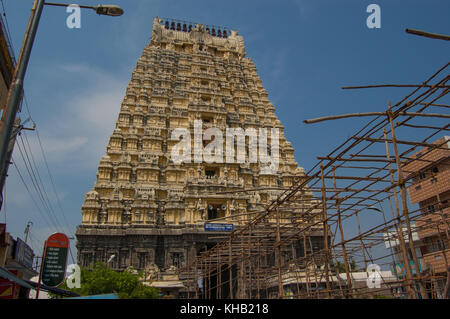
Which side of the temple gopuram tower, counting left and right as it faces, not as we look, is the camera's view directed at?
front

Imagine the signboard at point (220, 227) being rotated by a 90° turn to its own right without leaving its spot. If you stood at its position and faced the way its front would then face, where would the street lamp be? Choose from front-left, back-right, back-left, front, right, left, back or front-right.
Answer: left

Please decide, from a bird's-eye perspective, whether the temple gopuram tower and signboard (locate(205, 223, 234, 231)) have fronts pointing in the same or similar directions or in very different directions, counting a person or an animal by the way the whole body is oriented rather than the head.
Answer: same or similar directions

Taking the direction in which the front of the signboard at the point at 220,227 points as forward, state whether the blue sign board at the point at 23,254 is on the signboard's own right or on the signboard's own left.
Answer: on the signboard's own right

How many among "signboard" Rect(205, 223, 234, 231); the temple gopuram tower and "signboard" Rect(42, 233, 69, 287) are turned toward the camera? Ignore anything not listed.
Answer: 3

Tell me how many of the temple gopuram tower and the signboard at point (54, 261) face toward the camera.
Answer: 2

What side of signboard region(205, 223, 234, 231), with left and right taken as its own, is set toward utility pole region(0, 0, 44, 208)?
front

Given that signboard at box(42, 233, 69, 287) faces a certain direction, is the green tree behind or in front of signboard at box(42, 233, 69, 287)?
behind

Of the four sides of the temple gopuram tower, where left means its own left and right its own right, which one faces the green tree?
front

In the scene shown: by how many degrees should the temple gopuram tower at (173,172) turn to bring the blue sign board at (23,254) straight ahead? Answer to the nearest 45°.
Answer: approximately 45° to its right

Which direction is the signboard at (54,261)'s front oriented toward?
toward the camera

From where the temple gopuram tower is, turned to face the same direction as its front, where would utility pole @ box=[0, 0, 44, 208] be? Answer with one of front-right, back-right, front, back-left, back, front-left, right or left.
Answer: front
